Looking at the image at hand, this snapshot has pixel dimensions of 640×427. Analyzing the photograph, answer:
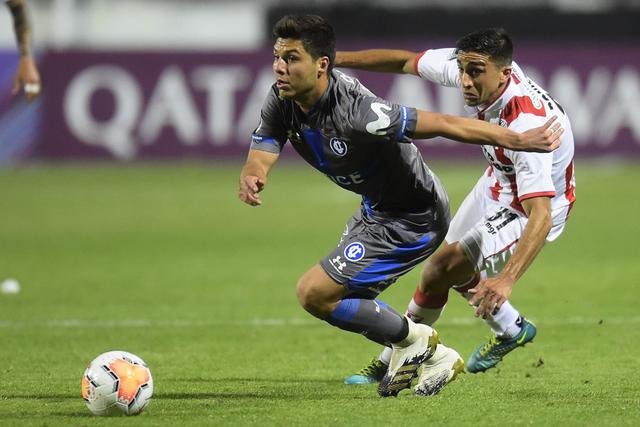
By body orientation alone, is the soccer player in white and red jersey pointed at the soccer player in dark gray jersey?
yes

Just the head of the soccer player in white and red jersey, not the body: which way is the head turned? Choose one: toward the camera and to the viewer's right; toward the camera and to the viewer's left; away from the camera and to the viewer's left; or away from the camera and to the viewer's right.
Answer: toward the camera and to the viewer's left

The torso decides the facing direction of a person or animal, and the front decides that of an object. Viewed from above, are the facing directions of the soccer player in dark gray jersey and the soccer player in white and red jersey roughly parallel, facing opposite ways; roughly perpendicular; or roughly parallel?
roughly parallel

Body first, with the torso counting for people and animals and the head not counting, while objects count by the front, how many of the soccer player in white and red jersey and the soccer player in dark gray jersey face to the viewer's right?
0

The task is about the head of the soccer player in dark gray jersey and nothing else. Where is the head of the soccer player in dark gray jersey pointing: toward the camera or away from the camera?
toward the camera

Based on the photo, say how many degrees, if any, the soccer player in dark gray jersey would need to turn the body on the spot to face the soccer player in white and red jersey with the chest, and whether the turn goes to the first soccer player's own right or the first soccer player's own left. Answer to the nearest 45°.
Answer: approximately 180°

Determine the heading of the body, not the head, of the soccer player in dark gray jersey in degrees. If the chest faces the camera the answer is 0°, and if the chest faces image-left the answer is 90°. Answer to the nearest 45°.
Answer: approximately 45°

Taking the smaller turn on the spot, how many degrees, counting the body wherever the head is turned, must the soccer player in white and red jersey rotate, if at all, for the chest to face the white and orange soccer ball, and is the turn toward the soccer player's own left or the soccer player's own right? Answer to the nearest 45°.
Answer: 0° — they already face it

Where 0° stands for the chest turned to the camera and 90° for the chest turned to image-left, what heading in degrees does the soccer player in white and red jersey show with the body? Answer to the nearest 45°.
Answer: approximately 45°

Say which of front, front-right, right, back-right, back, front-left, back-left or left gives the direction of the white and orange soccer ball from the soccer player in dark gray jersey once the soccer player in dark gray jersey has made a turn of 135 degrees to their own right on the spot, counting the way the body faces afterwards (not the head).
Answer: back-left
